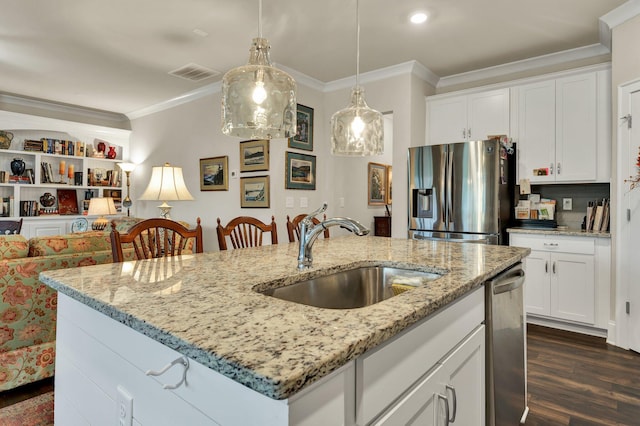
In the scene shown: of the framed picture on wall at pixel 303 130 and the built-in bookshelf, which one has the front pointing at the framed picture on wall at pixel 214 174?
the built-in bookshelf

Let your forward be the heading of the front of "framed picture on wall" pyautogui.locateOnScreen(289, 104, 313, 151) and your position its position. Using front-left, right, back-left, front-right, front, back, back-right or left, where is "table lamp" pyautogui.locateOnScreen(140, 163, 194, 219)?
back-right

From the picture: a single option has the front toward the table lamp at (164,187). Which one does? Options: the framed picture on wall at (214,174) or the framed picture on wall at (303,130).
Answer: the framed picture on wall at (214,174)

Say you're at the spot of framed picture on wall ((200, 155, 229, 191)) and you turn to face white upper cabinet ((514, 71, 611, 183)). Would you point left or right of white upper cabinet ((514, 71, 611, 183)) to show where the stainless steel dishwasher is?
right

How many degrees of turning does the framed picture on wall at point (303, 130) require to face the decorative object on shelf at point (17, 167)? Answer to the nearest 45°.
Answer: approximately 135° to its right

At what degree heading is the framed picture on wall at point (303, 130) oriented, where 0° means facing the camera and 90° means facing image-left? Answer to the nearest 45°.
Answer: approximately 315°

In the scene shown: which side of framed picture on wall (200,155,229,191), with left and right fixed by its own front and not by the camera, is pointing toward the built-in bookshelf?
right
